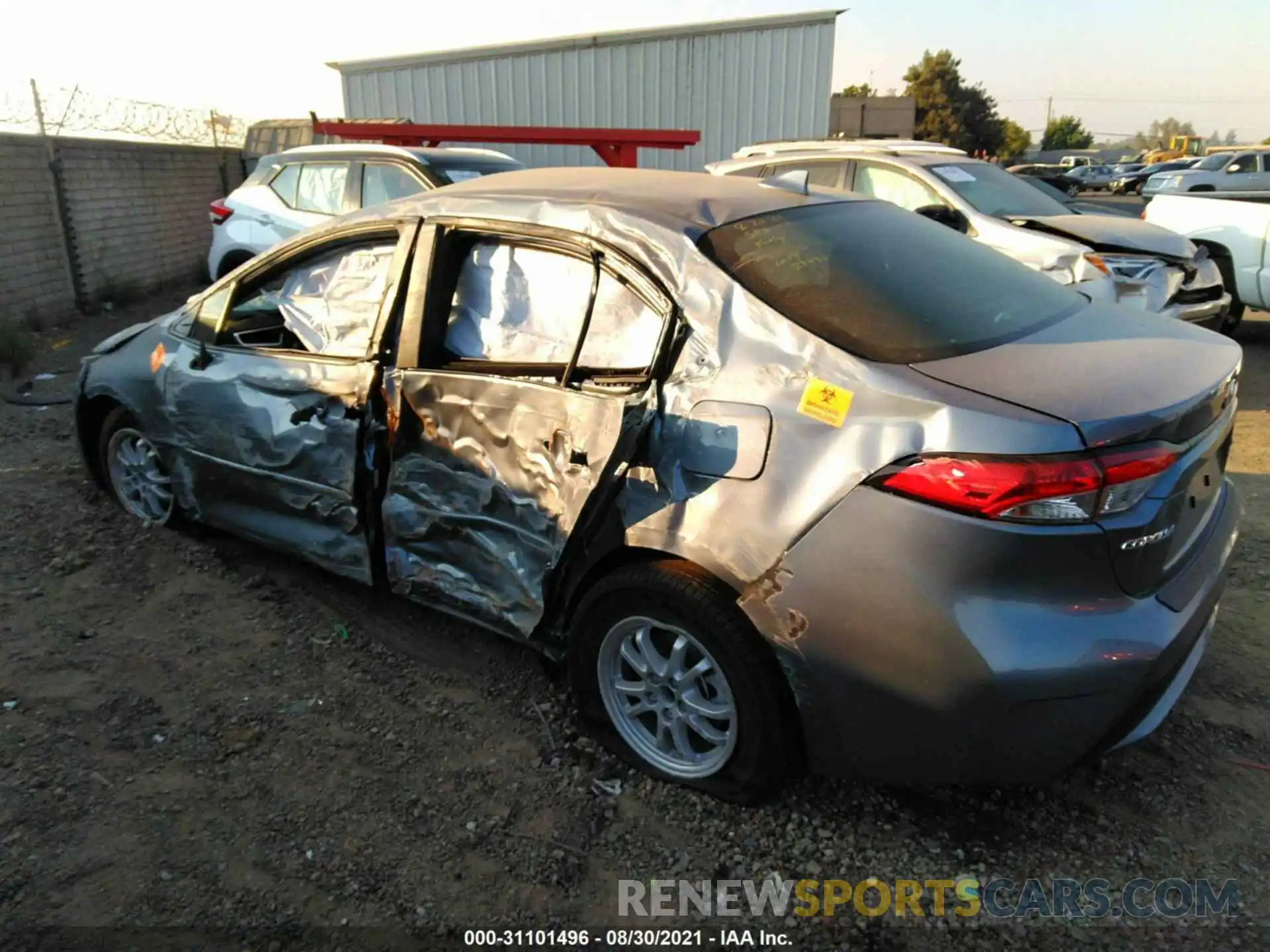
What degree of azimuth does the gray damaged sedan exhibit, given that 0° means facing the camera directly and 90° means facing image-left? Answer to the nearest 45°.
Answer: approximately 135°

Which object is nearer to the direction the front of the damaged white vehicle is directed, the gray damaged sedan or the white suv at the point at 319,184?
the gray damaged sedan

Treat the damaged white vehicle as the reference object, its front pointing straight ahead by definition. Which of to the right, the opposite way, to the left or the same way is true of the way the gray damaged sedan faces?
the opposite way

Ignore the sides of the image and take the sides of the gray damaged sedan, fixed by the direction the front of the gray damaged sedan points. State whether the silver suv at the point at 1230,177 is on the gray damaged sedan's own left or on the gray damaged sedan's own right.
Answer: on the gray damaged sedan's own right

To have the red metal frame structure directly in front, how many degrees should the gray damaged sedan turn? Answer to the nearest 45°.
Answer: approximately 45° to its right

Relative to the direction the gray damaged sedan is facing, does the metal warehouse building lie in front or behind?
in front

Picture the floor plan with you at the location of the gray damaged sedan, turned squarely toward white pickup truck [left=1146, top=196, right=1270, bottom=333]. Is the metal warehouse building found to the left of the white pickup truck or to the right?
left

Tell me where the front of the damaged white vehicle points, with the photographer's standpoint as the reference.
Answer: facing the viewer and to the right of the viewer

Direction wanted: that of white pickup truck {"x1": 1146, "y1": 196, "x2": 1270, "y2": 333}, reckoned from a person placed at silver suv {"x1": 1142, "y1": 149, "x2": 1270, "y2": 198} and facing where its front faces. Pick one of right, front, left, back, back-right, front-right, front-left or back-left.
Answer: front-left

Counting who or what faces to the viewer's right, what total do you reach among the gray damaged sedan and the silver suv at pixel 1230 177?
0

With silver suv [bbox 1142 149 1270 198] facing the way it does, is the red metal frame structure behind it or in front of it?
in front
